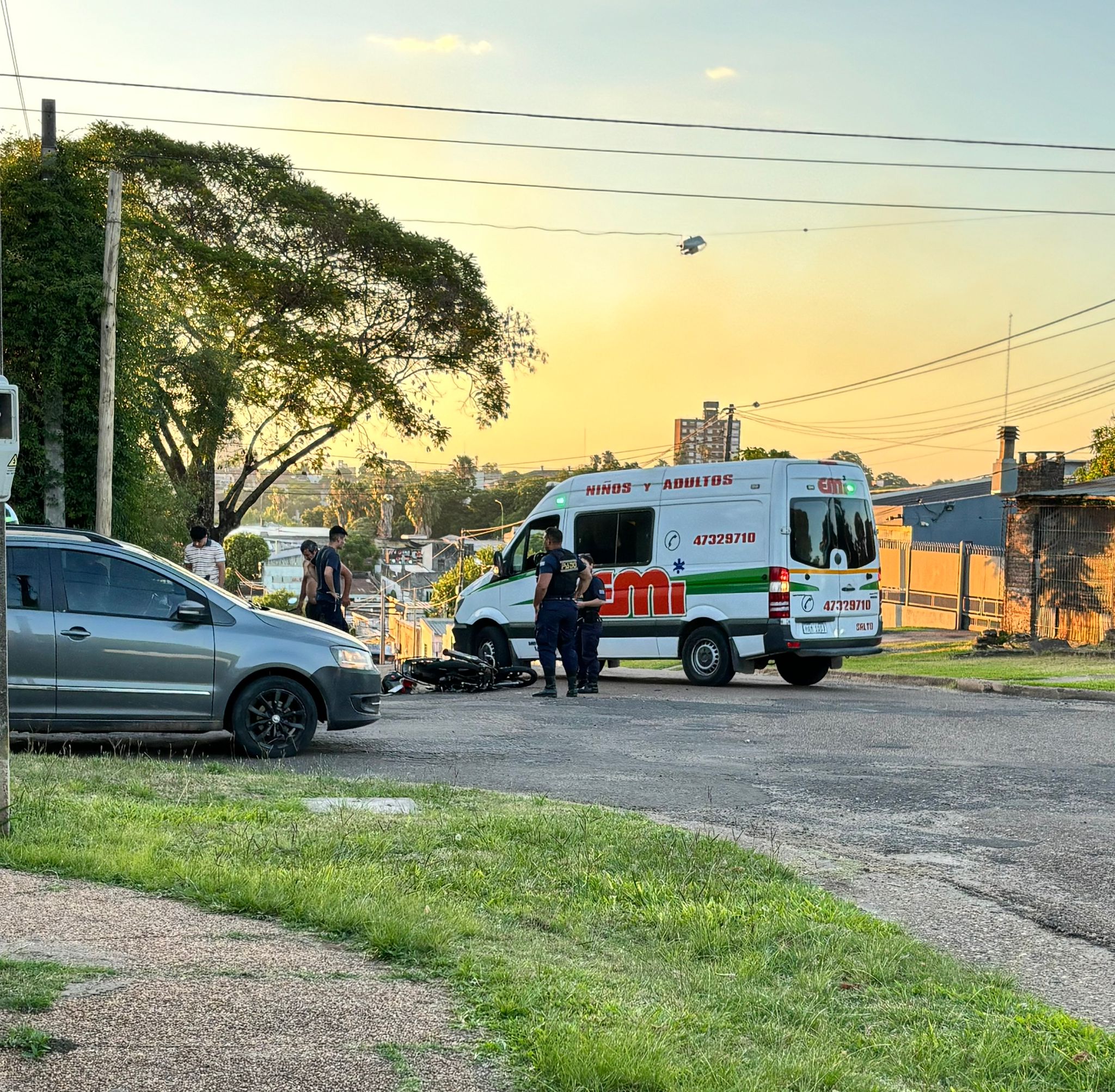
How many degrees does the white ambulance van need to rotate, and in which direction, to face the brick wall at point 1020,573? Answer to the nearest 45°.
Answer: approximately 90° to its right

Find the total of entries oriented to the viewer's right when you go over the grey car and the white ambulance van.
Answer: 1

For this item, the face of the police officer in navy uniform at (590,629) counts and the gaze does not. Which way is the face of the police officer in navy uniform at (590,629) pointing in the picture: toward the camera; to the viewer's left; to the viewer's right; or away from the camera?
to the viewer's left

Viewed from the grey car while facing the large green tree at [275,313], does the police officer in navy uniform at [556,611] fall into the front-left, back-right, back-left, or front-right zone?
front-right

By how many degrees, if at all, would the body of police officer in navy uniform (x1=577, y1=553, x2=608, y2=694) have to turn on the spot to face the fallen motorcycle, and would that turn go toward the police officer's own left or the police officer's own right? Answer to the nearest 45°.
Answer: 0° — they already face it

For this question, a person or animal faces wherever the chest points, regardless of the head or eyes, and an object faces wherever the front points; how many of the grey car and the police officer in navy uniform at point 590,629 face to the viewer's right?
1

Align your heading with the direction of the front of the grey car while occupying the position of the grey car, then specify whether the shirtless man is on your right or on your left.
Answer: on your left

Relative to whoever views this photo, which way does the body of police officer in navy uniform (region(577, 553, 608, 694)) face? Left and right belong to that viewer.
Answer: facing to the left of the viewer

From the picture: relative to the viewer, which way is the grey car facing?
to the viewer's right

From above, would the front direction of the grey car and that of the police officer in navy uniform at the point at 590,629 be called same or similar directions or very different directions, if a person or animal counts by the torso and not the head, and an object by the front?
very different directions

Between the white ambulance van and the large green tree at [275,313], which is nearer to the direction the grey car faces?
the white ambulance van

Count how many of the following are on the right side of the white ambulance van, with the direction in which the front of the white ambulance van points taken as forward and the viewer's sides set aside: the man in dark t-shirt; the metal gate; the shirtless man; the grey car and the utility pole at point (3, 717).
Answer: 1

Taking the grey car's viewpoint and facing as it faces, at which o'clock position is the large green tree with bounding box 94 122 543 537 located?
The large green tree is roughly at 9 o'clock from the grey car.

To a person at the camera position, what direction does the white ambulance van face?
facing away from the viewer and to the left of the viewer
